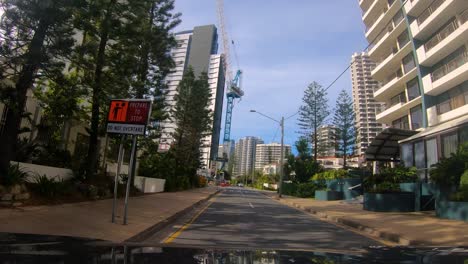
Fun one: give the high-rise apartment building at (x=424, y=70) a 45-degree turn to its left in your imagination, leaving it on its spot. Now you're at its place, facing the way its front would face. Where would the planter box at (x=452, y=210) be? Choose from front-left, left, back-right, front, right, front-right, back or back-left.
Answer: front

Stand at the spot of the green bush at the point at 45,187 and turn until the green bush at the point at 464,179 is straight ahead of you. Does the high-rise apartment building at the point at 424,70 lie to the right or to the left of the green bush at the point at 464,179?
left

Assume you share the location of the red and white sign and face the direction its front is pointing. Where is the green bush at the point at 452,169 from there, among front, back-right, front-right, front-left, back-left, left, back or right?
left

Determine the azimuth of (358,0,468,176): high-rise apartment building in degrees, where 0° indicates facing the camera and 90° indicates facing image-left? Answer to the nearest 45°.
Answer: approximately 45°

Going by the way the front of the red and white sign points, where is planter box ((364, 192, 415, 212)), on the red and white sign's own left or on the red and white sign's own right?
on the red and white sign's own left

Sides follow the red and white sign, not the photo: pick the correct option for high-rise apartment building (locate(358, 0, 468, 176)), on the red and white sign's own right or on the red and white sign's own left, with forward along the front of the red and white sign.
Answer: on the red and white sign's own left

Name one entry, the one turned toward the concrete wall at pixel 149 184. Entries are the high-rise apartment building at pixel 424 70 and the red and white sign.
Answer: the high-rise apartment building

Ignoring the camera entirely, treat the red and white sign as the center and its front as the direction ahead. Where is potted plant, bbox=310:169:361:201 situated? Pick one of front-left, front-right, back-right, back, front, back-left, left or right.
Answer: back-left

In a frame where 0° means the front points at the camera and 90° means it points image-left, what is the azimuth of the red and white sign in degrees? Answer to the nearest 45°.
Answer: approximately 0°

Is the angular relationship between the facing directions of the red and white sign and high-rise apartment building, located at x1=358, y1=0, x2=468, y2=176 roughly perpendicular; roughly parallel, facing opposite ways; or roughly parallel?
roughly perpendicular

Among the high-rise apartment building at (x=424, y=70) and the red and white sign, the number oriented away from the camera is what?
0

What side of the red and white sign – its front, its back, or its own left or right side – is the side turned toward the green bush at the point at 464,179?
left

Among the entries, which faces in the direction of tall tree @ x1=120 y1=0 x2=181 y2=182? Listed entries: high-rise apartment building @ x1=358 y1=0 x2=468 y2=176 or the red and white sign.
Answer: the high-rise apartment building
